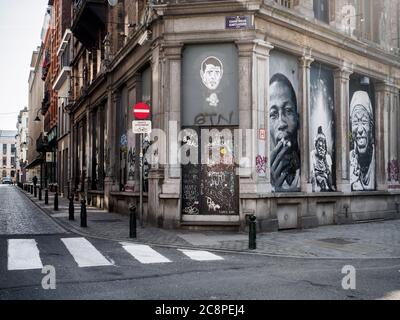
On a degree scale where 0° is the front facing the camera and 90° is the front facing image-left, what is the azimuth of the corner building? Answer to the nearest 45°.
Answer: approximately 0°
